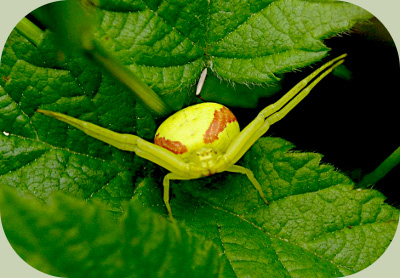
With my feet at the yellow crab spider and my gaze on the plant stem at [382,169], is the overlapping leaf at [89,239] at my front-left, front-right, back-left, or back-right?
back-right

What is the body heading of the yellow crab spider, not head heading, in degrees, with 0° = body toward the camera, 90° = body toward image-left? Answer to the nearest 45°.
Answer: approximately 0°
